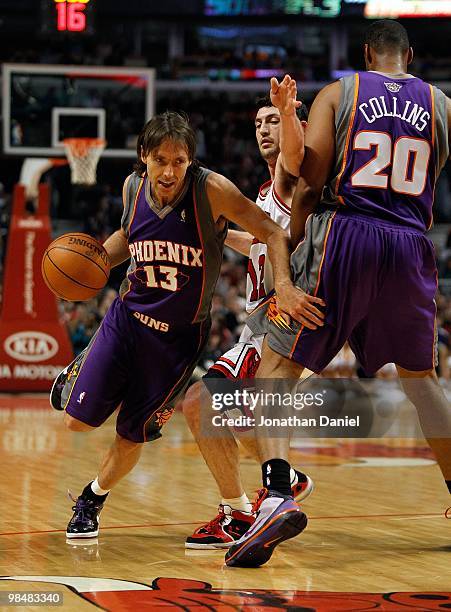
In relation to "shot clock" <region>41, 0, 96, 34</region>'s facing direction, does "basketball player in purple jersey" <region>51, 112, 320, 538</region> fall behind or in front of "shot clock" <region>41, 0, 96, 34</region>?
in front

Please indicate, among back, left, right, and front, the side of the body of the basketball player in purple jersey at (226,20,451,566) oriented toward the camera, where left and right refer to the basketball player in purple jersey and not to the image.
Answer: back

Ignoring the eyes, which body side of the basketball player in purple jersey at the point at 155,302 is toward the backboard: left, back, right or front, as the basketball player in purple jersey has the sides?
back

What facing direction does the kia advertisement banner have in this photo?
toward the camera

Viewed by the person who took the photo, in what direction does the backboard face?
facing the viewer

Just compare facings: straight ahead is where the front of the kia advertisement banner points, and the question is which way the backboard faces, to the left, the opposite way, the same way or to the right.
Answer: the same way

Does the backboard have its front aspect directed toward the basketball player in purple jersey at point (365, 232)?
yes

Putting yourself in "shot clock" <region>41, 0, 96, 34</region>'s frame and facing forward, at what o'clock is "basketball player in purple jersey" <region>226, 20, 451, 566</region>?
The basketball player in purple jersey is roughly at 12 o'clock from the shot clock.

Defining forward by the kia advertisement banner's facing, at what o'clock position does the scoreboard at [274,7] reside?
The scoreboard is roughly at 7 o'clock from the kia advertisement banner.

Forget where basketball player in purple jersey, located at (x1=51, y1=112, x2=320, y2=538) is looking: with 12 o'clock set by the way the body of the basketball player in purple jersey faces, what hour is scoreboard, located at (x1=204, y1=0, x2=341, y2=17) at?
The scoreboard is roughly at 6 o'clock from the basketball player in purple jersey.

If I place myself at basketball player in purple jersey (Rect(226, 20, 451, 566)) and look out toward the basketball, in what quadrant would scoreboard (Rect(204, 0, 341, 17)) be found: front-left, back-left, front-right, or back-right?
front-right

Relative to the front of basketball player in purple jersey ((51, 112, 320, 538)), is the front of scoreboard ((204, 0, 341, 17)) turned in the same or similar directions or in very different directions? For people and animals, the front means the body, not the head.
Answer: same or similar directions

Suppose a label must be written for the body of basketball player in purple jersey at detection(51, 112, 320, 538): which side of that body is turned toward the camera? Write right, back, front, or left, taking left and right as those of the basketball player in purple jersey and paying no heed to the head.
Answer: front

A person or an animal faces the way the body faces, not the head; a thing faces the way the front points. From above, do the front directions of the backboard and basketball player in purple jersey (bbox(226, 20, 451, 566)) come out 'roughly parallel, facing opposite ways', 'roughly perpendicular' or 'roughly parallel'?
roughly parallel, facing opposite ways

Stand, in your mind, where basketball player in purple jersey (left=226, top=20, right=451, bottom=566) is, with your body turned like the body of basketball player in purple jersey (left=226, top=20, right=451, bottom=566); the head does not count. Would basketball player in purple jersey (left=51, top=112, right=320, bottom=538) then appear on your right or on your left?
on your left

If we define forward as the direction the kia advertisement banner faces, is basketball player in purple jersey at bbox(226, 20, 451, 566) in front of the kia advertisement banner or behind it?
in front
